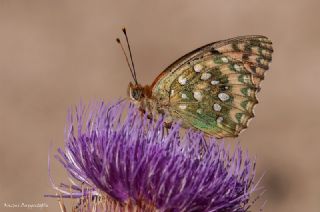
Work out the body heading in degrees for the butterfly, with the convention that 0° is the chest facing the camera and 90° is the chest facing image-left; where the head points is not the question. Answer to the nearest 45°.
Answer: approximately 90°
